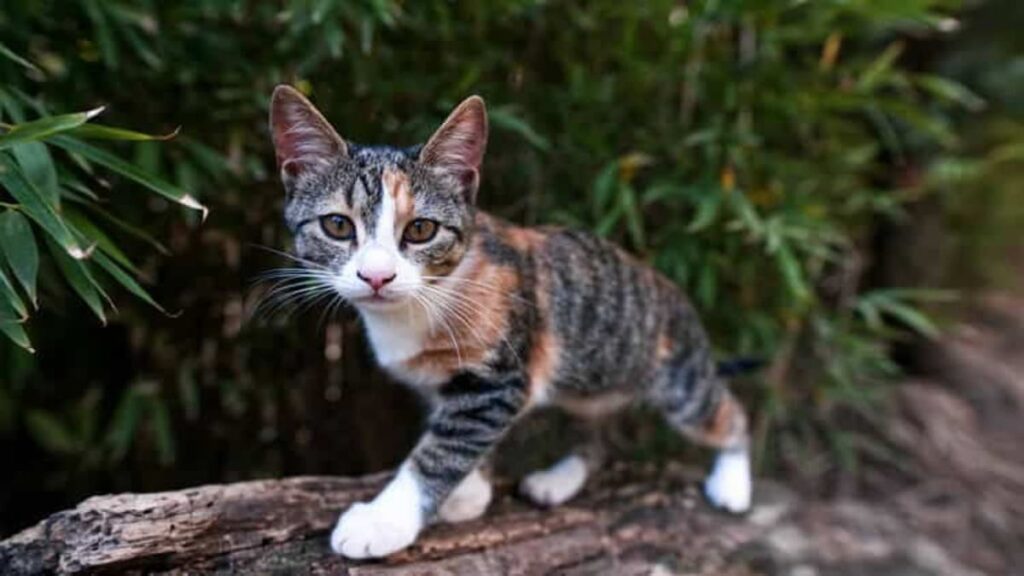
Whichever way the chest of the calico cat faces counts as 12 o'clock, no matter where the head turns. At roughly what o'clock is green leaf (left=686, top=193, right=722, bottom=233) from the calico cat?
The green leaf is roughly at 6 o'clock from the calico cat.

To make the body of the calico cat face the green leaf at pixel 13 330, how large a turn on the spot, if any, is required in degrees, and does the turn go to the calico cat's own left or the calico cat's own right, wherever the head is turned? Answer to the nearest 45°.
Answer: approximately 45° to the calico cat's own right

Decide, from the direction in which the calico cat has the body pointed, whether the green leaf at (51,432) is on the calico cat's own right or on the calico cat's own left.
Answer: on the calico cat's own right

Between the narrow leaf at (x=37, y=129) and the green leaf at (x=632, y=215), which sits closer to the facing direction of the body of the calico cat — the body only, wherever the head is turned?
the narrow leaf

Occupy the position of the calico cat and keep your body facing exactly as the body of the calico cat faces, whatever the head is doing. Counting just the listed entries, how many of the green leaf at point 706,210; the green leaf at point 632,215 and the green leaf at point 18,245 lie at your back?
2

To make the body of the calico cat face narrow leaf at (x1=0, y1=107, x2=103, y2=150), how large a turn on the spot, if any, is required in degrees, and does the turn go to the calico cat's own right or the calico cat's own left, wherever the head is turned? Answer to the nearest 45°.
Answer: approximately 45° to the calico cat's own right

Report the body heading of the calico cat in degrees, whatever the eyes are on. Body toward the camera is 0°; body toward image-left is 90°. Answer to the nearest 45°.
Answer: approximately 45°

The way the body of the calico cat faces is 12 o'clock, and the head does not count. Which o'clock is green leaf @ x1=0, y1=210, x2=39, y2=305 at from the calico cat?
The green leaf is roughly at 1 o'clock from the calico cat.

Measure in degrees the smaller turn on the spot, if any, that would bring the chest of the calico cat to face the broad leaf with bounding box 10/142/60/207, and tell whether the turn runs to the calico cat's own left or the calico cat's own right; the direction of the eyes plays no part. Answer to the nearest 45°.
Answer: approximately 45° to the calico cat's own right

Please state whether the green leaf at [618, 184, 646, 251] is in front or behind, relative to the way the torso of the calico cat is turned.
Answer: behind

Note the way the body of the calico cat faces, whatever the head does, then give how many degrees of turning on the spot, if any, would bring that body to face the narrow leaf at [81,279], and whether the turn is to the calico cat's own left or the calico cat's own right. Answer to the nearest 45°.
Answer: approximately 45° to the calico cat's own right
